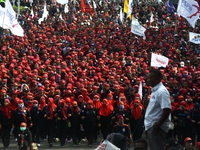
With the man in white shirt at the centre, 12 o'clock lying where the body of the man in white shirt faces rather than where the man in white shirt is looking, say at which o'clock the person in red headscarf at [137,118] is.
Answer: The person in red headscarf is roughly at 3 o'clock from the man in white shirt.

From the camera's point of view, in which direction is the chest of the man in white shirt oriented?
to the viewer's left

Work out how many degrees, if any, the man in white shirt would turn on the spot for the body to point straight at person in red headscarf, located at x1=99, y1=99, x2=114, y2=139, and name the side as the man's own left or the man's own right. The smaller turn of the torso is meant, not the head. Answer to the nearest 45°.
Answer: approximately 90° to the man's own right

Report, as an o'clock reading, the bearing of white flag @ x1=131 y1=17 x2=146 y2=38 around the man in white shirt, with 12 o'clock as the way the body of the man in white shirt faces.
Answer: The white flag is roughly at 3 o'clock from the man in white shirt.

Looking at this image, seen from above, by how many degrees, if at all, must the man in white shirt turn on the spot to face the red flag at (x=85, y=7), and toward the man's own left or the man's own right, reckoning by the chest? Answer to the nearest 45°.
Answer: approximately 90° to the man's own right
